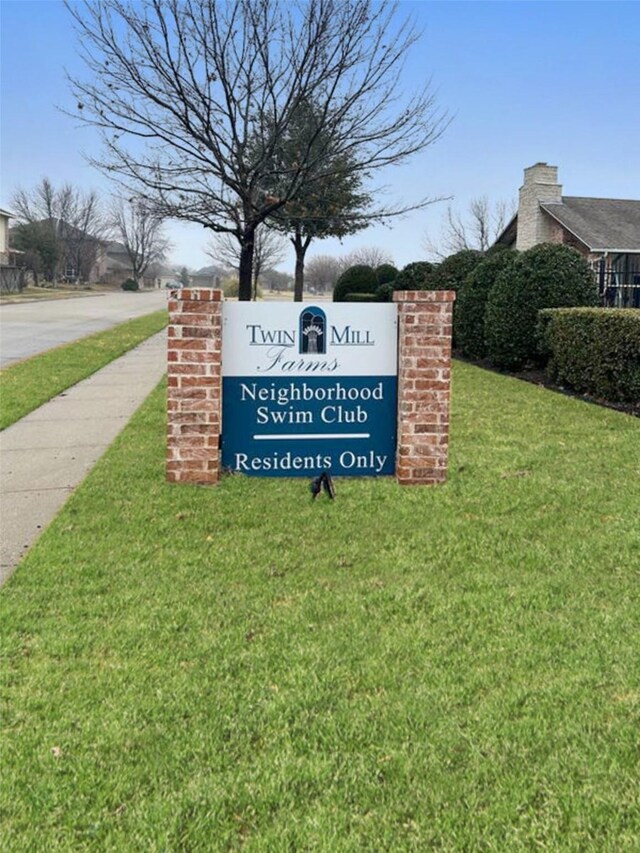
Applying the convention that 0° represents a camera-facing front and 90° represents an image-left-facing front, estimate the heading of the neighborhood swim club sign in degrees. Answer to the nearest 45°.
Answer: approximately 0°

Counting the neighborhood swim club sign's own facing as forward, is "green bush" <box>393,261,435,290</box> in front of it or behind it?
behind

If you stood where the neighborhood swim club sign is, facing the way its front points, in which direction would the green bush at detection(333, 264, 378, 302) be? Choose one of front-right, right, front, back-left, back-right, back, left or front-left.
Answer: back

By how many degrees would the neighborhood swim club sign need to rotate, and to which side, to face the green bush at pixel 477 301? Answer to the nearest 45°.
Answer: approximately 180°

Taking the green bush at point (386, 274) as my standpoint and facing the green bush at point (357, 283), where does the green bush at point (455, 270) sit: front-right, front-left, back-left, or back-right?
back-left

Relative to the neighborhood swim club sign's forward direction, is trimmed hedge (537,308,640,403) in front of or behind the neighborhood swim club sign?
behind

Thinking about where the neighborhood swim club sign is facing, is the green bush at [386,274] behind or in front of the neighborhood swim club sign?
behind
